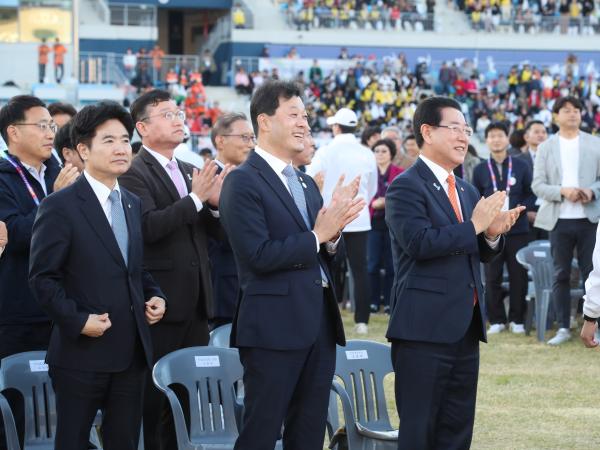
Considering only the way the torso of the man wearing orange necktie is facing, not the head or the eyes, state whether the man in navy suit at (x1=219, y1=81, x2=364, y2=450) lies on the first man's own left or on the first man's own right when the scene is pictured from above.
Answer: on the first man's own right

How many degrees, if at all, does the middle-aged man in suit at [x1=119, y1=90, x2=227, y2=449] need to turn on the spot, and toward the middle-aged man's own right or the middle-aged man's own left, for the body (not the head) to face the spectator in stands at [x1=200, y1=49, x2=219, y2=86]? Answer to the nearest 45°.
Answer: approximately 135° to the middle-aged man's own left

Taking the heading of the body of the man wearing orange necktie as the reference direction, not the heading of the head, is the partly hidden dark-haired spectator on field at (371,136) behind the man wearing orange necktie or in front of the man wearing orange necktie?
behind

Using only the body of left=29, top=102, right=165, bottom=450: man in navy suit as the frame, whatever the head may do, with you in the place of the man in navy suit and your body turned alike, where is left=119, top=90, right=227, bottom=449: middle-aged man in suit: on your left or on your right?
on your left

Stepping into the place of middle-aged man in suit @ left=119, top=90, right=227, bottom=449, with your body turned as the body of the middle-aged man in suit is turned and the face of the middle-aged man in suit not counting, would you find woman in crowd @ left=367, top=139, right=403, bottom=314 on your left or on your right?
on your left

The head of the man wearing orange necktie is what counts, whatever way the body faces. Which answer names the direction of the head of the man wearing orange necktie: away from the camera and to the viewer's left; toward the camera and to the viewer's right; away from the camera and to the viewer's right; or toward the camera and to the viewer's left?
toward the camera and to the viewer's right

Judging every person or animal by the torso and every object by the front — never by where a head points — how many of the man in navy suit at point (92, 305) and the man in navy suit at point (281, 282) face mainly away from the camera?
0

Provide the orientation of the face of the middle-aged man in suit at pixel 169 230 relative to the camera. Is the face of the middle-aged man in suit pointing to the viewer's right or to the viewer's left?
to the viewer's right

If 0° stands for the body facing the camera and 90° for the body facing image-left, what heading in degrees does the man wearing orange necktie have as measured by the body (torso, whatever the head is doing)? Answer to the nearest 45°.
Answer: approximately 315°

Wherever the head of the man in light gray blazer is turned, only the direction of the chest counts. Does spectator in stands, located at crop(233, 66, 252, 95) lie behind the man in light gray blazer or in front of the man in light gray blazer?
behind

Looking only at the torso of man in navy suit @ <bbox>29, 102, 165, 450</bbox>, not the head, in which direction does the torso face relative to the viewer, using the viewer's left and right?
facing the viewer and to the right of the viewer

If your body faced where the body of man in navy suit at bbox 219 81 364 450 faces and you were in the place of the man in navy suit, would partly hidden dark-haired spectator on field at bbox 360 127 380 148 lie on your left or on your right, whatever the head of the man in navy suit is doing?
on your left
